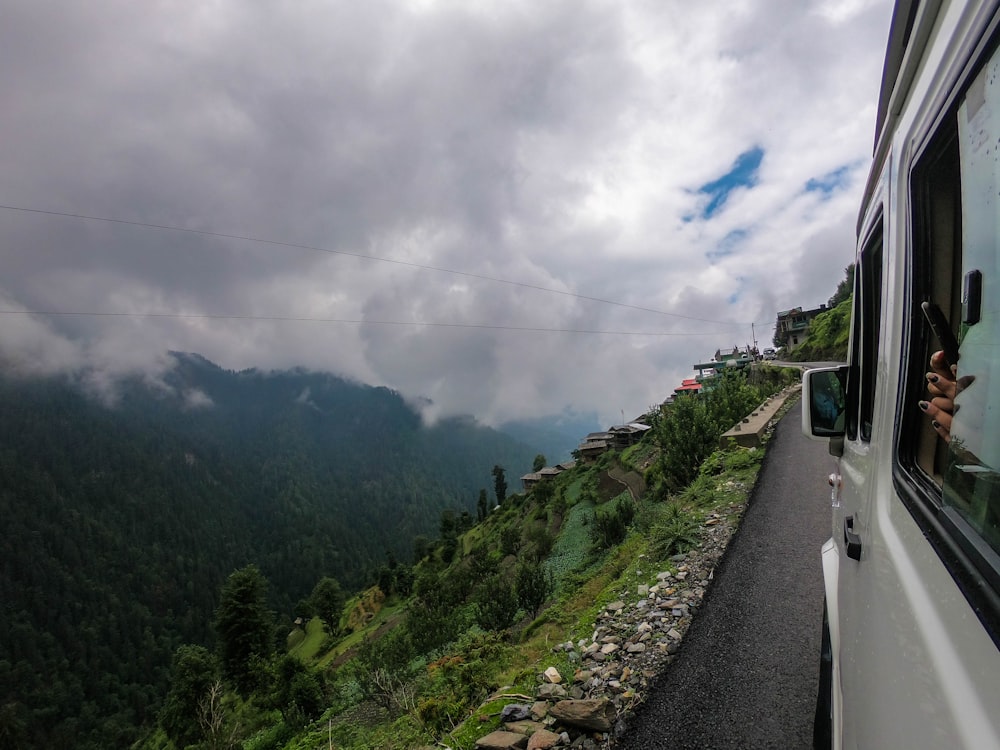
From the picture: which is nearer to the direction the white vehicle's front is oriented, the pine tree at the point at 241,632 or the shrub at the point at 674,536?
the shrub

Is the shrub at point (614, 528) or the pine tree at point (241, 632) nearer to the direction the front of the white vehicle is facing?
the shrub

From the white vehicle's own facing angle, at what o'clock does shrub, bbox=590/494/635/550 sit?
The shrub is roughly at 11 o'clock from the white vehicle.

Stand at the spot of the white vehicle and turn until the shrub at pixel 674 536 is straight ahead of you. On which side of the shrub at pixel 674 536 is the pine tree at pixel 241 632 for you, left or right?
left

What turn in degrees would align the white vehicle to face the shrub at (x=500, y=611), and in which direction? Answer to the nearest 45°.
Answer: approximately 45° to its left

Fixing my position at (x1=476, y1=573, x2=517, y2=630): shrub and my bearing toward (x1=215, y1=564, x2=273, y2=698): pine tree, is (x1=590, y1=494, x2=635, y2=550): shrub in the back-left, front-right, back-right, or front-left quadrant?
back-right

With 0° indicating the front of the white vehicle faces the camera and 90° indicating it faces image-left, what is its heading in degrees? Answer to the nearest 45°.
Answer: approximately 180°
